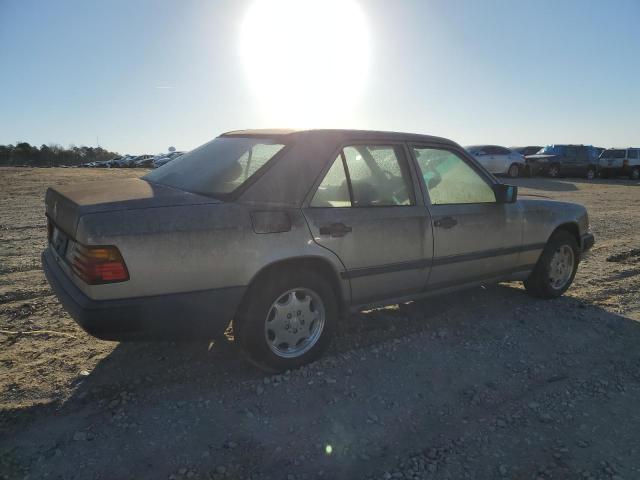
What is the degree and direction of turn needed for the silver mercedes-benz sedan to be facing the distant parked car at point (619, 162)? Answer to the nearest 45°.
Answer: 0° — it already faces it

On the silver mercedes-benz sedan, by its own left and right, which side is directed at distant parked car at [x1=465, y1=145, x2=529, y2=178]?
front

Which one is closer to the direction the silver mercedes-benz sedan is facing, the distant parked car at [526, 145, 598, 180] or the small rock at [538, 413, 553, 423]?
the distant parked car

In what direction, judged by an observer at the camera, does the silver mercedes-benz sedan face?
facing away from the viewer and to the right of the viewer

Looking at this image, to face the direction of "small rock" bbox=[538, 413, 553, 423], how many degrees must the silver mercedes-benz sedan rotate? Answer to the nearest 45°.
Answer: approximately 45° to its right

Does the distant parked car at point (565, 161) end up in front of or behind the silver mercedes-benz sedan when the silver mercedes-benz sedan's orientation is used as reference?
in front
